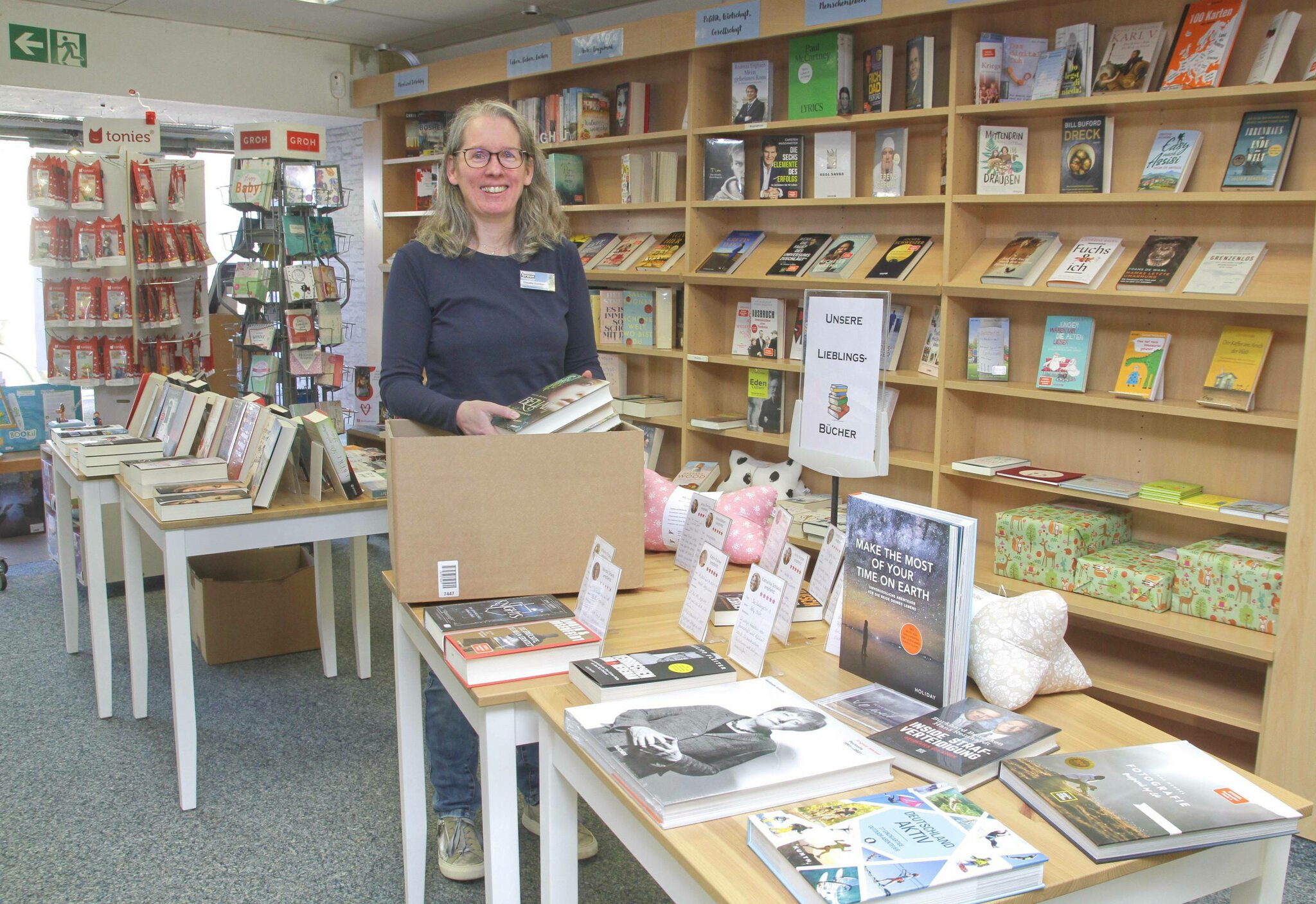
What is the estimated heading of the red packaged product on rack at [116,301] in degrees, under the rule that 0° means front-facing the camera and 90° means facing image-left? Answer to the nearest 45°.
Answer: approximately 0°

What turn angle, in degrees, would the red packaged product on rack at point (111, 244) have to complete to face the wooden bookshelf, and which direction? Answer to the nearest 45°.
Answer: approximately 45° to its left

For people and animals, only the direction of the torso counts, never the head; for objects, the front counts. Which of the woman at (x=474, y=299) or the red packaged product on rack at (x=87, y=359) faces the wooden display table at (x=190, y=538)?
the red packaged product on rack

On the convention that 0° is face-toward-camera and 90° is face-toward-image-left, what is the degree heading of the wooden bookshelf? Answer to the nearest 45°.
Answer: approximately 45°

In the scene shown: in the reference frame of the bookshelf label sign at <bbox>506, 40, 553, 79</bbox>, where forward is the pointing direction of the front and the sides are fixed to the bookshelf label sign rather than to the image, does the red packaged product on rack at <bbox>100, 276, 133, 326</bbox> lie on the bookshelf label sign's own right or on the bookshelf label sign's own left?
on the bookshelf label sign's own right

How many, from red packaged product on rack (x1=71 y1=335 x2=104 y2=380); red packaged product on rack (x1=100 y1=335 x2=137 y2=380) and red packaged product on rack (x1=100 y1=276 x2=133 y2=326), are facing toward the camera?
3

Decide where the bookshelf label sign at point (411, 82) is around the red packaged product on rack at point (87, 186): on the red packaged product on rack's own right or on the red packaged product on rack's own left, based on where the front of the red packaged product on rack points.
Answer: on the red packaged product on rack's own left
